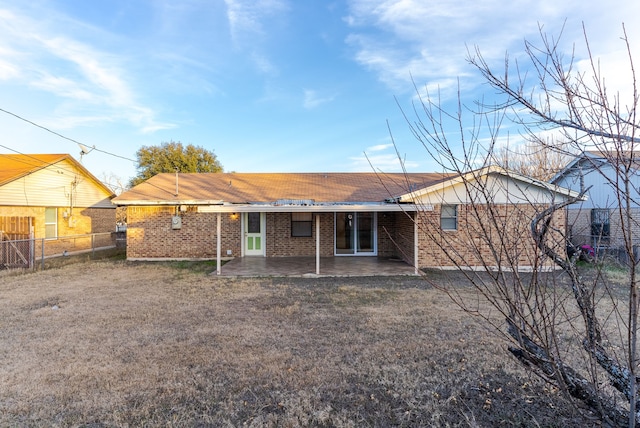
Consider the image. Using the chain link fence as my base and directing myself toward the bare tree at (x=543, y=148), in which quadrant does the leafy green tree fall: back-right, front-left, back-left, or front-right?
back-left

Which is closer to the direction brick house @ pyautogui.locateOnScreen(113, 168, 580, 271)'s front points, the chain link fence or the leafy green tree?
the leafy green tree

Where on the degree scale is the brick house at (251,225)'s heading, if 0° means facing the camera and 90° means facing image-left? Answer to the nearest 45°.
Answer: approximately 180°

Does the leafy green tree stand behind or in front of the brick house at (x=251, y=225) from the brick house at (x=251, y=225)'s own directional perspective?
in front

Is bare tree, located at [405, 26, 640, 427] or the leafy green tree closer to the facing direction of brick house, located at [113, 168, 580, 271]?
the leafy green tree

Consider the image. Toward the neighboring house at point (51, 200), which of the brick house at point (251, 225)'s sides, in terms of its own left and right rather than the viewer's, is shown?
left
